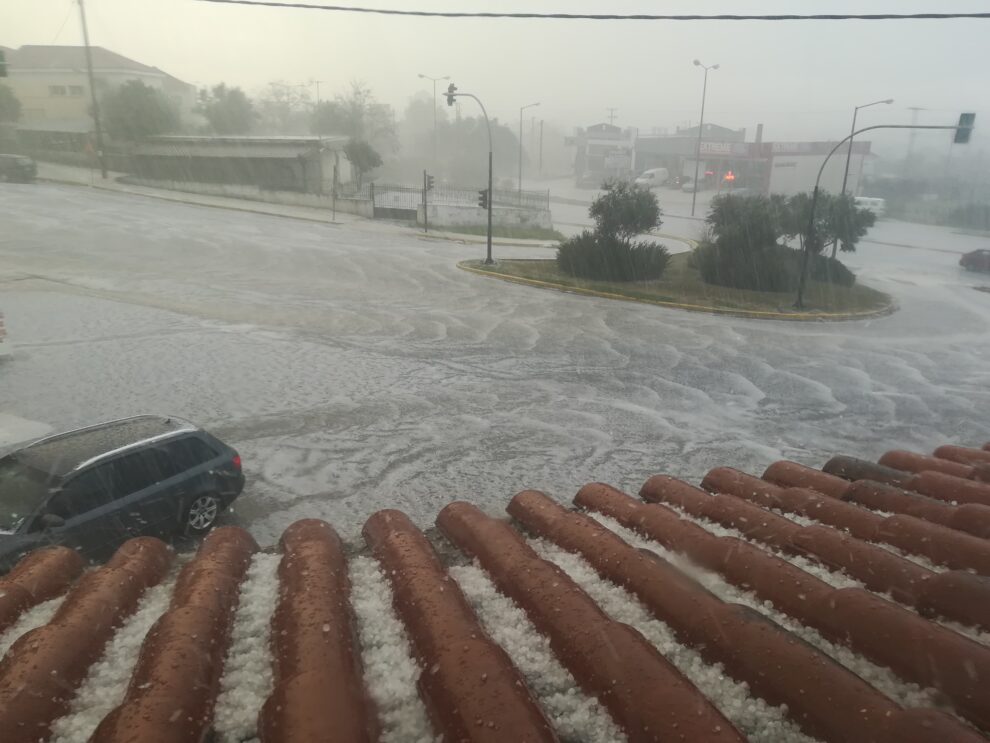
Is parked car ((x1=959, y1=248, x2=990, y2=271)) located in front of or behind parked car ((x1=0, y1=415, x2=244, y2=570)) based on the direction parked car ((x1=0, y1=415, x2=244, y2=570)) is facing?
behind

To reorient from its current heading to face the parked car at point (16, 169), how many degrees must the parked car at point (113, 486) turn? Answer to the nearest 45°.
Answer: approximately 135° to its right

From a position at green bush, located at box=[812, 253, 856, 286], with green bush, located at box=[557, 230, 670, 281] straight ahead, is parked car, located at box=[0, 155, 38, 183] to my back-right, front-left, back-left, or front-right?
front-right

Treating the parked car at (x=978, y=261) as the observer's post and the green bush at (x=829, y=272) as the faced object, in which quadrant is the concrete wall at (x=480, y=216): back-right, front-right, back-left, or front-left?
front-right

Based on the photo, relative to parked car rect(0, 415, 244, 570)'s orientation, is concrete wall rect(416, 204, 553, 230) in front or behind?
behind

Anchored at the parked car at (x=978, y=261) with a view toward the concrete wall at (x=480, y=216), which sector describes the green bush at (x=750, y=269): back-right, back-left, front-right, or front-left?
front-left

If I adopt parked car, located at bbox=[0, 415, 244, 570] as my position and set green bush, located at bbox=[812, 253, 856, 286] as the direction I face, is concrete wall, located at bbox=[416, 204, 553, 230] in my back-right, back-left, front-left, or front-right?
front-left

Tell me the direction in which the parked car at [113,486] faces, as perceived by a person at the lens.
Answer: facing the viewer and to the left of the viewer

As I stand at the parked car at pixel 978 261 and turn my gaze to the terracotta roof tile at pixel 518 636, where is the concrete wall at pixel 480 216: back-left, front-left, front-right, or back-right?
front-right
